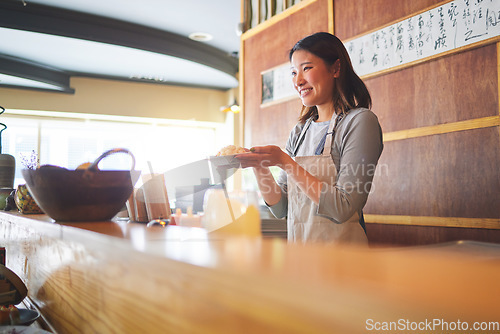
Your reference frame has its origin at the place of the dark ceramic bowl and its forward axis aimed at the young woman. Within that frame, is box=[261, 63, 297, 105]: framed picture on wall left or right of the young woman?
left

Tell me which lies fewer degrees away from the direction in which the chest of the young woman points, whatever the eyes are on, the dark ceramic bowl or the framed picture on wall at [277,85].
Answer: the dark ceramic bowl

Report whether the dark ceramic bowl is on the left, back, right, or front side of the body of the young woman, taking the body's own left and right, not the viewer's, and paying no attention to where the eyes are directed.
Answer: front

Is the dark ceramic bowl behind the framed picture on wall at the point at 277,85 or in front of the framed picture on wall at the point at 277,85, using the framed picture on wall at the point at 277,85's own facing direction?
in front

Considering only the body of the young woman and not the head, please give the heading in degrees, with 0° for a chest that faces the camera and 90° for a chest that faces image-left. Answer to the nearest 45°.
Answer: approximately 45°

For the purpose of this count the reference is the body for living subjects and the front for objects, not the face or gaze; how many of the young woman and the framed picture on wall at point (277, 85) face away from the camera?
0

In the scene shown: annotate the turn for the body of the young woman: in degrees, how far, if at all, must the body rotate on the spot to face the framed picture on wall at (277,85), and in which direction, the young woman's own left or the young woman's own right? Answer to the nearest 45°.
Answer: approximately 135° to the young woman's own right

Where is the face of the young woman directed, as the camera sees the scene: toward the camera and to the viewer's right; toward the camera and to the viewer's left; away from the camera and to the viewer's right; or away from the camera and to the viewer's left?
toward the camera and to the viewer's left
